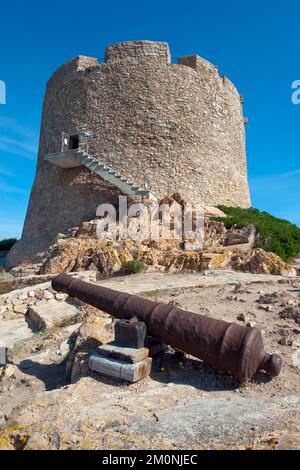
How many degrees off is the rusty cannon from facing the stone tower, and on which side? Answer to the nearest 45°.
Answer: approximately 45° to its right

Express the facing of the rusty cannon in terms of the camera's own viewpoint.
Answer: facing away from the viewer and to the left of the viewer

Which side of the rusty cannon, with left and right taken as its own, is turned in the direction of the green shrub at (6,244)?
front

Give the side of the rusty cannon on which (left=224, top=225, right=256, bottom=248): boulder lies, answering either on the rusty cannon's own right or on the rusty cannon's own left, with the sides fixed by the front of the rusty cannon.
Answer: on the rusty cannon's own right
